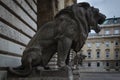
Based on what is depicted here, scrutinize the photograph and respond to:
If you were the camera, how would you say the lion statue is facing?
facing to the right of the viewer
